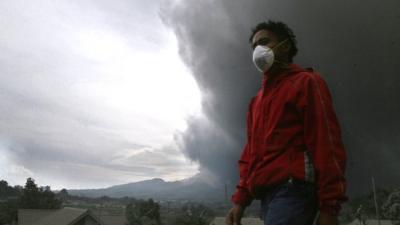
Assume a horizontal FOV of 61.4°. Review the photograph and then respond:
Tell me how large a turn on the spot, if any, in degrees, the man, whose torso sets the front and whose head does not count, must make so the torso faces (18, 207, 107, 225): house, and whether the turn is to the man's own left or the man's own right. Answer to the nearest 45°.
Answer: approximately 90° to the man's own right
